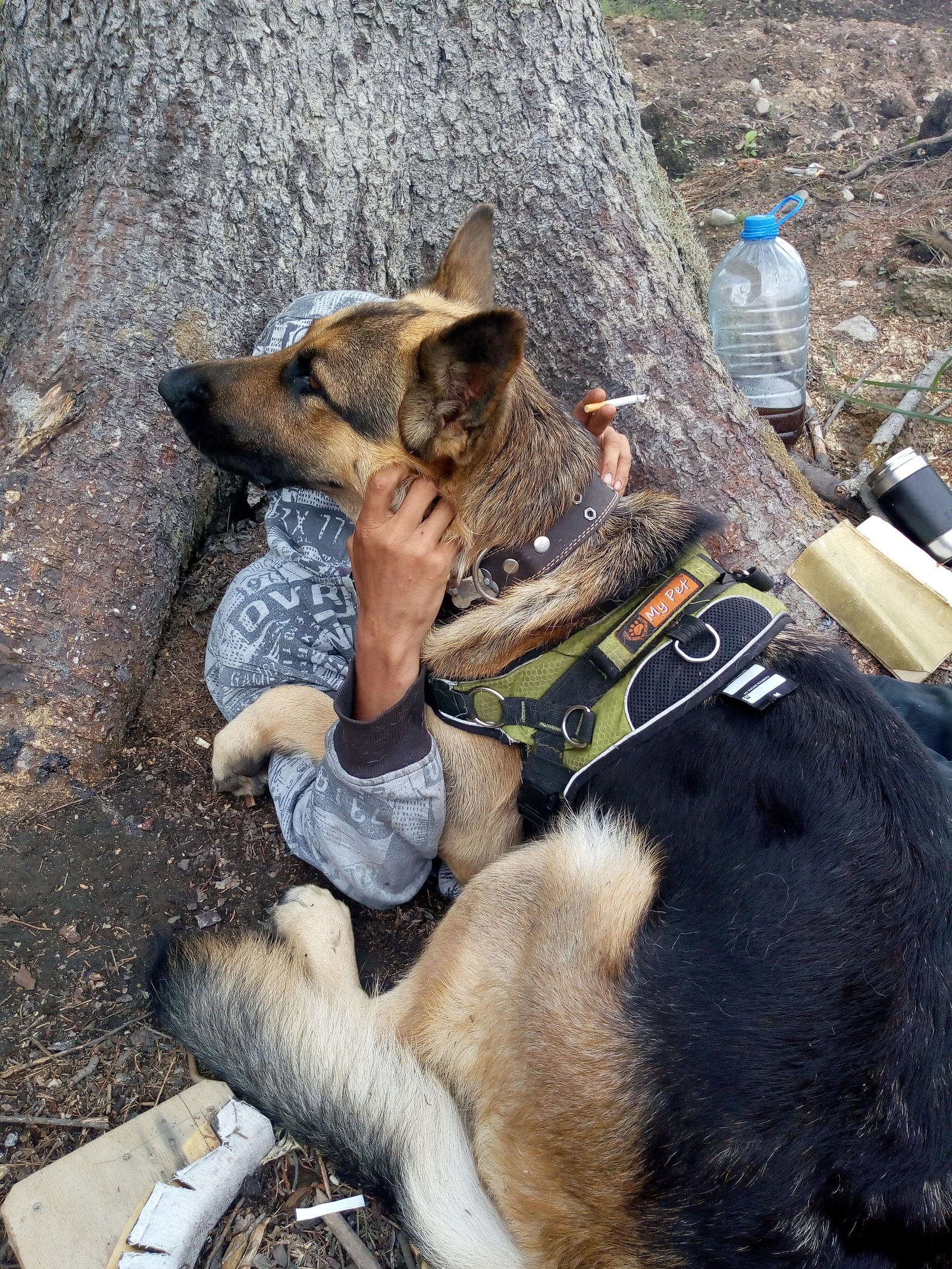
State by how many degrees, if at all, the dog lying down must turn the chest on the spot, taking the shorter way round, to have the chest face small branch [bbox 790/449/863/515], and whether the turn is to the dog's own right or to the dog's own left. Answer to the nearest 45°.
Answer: approximately 45° to the dog's own right

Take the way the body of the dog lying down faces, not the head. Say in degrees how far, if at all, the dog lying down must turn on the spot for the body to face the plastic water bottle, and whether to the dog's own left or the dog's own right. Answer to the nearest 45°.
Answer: approximately 45° to the dog's own right

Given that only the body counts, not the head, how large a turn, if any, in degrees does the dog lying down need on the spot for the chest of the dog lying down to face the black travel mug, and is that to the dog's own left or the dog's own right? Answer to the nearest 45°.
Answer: approximately 45° to the dog's own right

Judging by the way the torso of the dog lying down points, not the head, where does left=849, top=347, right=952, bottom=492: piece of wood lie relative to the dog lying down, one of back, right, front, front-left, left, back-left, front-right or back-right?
front-right

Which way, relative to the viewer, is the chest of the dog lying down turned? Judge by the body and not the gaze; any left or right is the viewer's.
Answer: facing away from the viewer and to the left of the viewer

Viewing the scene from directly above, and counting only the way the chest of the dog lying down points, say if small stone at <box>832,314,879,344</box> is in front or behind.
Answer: in front

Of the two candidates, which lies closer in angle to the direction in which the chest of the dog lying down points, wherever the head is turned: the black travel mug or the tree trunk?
the tree trunk
